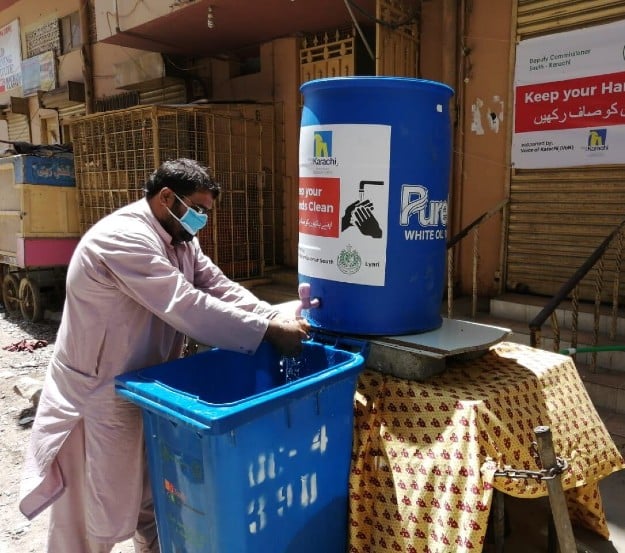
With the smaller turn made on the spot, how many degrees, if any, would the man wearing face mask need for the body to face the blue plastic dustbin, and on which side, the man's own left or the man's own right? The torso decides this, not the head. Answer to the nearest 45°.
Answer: approximately 45° to the man's own right

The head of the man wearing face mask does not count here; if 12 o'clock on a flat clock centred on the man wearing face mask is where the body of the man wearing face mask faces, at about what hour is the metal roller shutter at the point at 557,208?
The metal roller shutter is roughly at 11 o'clock from the man wearing face mask.

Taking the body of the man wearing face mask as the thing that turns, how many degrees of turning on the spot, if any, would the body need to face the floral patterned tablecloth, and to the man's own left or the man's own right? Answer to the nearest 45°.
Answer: approximately 45° to the man's own right

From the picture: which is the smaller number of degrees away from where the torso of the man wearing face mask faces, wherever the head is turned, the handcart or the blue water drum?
the blue water drum

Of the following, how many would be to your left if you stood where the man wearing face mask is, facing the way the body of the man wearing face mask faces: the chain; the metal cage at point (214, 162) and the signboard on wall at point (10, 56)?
2

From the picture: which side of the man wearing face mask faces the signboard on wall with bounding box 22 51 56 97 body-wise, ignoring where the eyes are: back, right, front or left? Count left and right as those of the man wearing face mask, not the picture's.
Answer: left

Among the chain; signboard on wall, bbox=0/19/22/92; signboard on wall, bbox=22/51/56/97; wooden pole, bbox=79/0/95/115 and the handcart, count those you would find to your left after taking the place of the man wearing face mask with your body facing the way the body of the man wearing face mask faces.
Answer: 4

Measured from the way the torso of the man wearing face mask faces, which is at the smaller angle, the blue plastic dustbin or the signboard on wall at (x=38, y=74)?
the blue plastic dustbin

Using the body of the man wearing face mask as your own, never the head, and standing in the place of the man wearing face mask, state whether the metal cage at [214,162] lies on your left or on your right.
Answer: on your left

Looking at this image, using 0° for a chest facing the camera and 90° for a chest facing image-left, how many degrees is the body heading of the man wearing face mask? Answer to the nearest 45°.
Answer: approximately 270°

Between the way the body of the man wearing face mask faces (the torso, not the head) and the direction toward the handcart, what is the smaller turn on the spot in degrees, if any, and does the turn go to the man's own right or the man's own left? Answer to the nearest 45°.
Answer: approximately 90° to the man's own left
